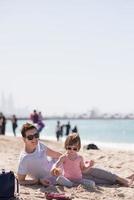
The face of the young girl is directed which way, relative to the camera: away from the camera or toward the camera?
toward the camera

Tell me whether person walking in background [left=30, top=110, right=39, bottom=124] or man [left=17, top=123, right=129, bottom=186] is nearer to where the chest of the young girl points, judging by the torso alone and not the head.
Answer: the man

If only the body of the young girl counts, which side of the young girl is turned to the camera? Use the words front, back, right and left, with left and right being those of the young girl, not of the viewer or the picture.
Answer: front

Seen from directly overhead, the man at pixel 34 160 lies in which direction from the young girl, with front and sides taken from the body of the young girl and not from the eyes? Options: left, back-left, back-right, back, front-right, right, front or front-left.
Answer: right

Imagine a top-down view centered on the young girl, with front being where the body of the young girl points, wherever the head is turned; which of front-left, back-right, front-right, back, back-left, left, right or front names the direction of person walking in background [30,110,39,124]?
back
